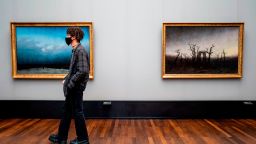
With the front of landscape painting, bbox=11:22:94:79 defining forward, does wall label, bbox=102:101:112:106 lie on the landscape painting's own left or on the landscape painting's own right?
on the landscape painting's own left

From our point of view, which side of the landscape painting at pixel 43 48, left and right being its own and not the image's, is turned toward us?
front
